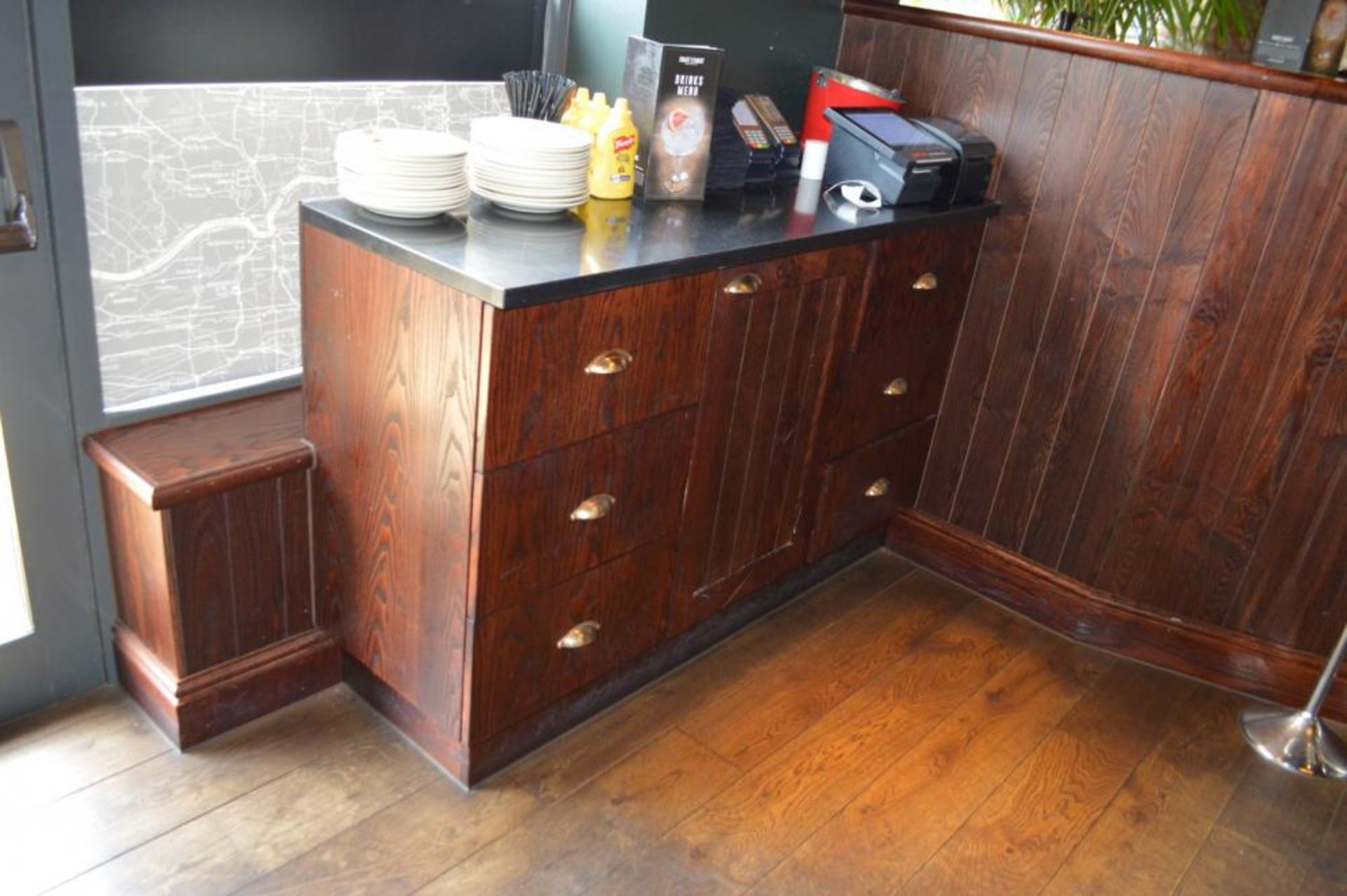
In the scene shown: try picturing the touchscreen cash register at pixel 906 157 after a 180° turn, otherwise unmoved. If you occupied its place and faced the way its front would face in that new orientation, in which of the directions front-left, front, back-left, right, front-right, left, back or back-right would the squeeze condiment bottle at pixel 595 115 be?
left

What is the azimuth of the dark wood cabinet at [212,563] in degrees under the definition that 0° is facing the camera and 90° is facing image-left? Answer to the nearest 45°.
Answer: approximately 315°

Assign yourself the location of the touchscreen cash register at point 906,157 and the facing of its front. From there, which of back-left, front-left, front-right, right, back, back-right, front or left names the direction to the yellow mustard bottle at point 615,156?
right

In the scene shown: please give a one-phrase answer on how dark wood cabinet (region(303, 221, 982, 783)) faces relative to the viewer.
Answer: facing the viewer and to the right of the viewer

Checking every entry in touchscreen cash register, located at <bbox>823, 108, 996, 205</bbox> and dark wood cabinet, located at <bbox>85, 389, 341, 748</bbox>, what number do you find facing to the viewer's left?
0

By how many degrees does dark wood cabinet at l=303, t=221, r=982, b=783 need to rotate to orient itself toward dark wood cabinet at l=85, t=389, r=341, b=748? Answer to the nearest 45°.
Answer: approximately 135° to its right

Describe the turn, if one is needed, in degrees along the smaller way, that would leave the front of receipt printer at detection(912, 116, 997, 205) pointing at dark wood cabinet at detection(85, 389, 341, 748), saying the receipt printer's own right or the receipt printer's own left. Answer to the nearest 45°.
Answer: approximately 90° to the receipt printer's own right

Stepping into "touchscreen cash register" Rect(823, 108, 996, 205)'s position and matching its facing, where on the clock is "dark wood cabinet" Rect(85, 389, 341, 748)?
The dark wood cabinet is roughly at 3 o'clock from the touchscreen cash register.
